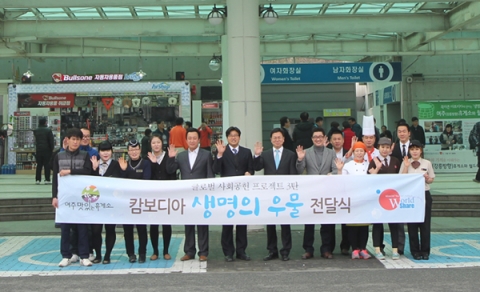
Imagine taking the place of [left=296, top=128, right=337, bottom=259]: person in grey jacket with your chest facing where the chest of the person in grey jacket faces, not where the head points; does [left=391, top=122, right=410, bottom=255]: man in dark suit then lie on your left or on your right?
on your left

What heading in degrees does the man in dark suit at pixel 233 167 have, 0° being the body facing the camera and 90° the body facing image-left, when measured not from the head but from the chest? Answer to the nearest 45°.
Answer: approximately 0°

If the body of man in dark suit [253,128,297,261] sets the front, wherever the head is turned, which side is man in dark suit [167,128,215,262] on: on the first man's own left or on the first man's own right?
on the first man's own right

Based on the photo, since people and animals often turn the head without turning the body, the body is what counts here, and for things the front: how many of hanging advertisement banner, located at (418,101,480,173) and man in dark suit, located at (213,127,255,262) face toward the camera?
2

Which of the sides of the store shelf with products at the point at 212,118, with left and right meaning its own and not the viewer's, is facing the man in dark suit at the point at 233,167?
front

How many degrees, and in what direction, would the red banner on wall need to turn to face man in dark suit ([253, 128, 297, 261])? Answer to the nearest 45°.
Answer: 0° — it already faces them

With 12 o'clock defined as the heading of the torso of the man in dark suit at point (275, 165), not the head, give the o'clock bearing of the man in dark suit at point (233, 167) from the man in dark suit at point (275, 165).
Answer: the man in dark suit at point (233, 167) is roughly at 3 o'clock from the man in dark suit at point (275, 165).
